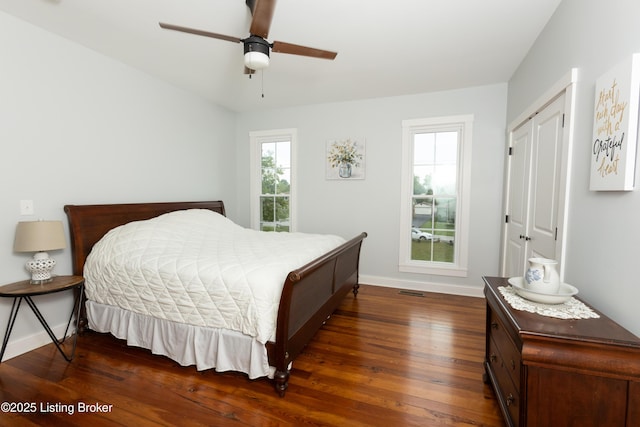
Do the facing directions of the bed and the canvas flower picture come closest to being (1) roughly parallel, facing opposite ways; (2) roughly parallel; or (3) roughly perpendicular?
roughly perpendicular

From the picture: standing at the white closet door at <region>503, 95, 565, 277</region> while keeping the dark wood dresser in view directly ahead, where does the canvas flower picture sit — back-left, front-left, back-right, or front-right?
back-right

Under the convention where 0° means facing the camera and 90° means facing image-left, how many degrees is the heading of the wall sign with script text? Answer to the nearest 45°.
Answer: approximately 45°

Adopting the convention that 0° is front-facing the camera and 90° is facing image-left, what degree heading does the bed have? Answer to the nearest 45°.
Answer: approximately 315°

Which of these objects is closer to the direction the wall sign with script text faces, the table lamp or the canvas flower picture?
the table lamp

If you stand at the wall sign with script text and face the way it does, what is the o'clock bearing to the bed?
The bed is roughly at 1 o'clock from the wall sign with script text.

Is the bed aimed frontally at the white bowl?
yes

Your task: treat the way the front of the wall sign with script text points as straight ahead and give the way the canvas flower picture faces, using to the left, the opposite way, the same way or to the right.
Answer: to the left

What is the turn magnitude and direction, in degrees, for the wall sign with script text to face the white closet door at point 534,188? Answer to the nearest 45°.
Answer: approximately 135° to its right

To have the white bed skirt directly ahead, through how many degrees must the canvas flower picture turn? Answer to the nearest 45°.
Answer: approximately 45° to its right
